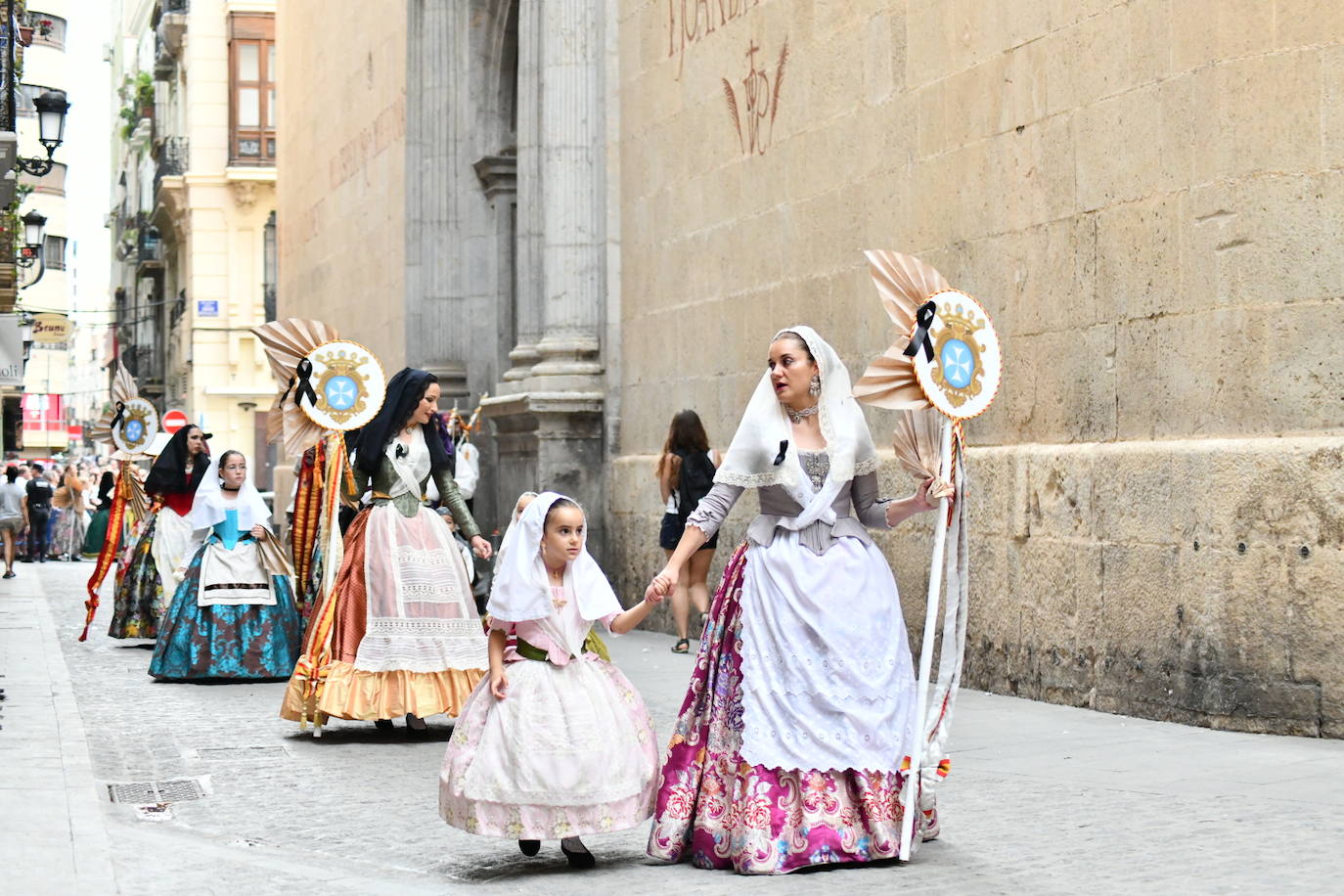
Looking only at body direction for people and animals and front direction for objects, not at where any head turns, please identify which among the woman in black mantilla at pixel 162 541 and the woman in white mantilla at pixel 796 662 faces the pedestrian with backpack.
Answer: the woman in black mantilla

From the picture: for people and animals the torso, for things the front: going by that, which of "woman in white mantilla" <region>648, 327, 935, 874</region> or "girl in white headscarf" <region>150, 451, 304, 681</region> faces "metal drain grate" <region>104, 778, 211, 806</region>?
the girl in white headscarf

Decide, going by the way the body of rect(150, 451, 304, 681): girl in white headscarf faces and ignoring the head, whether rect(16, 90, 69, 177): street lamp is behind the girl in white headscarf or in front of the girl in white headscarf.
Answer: behind

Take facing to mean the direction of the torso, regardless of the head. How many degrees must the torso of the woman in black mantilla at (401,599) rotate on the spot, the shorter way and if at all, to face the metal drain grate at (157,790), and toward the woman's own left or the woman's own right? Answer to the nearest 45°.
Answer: approximately 90° to the woman's own right

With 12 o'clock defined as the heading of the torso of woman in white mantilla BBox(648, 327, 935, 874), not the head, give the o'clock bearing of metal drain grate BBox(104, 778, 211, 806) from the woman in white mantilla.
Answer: The metal drain grate is roughly at 4 o'clock from the woman in white mantilla.

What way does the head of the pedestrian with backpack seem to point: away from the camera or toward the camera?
away from the camera

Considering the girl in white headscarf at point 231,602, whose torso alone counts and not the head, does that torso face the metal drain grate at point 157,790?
yes

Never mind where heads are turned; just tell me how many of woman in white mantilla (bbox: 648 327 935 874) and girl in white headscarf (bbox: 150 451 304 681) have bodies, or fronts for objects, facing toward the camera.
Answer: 2

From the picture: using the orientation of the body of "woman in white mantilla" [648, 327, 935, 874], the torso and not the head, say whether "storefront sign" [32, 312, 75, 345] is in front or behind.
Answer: behind

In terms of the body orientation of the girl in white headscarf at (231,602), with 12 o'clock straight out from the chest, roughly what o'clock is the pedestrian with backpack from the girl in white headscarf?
The pedestrian with backpack is roughly at 9 o'clock from the girl in white headscarf.

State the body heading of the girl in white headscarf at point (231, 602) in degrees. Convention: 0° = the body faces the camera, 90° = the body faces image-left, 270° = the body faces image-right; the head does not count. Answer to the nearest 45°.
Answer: approximately 0°

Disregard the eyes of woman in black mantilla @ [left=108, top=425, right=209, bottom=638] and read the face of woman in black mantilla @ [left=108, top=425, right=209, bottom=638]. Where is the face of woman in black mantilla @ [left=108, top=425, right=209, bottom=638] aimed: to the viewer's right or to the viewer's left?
to the viewer's right
